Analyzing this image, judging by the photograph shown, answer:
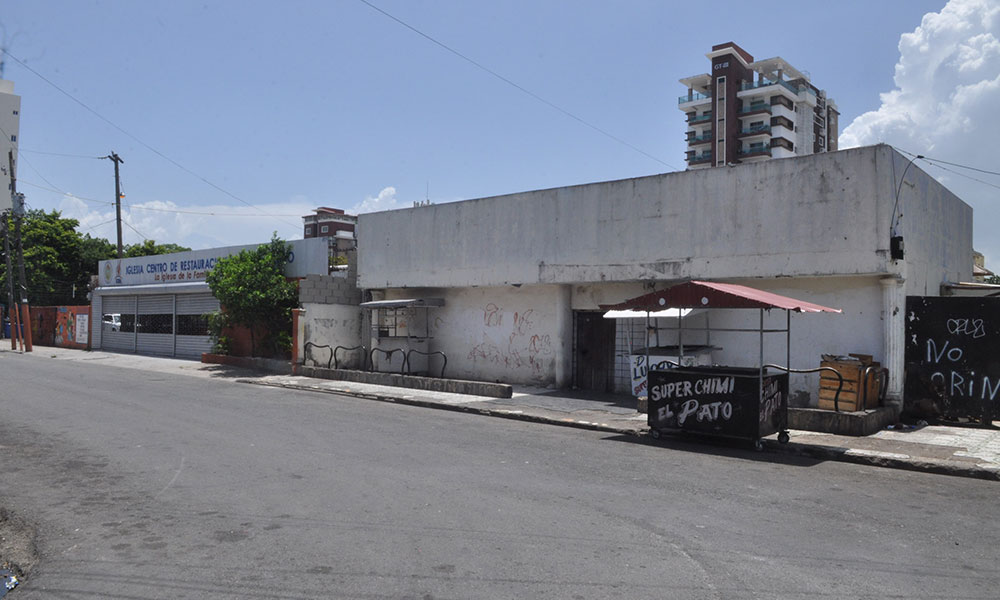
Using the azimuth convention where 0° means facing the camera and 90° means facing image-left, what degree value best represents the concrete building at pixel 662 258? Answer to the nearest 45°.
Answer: approximately 45°

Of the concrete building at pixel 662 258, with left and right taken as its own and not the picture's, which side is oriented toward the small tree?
right

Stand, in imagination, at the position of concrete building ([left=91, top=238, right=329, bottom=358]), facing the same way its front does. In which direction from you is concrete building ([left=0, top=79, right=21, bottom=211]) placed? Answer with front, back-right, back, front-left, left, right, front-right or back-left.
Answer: right

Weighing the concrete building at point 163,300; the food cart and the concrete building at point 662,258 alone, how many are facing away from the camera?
0

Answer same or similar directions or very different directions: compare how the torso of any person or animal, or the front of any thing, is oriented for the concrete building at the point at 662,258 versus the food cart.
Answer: same or similar directions

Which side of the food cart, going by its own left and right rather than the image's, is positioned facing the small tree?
right

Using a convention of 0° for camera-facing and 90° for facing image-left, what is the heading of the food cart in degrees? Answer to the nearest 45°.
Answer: approximately 45°

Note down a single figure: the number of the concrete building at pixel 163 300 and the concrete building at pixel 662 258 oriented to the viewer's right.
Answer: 0

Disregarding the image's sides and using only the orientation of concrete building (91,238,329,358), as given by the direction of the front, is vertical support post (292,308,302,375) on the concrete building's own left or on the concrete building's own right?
on the concrete building's own left

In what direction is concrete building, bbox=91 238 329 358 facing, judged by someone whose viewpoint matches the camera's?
facing the viewer and to the left of the viewer
